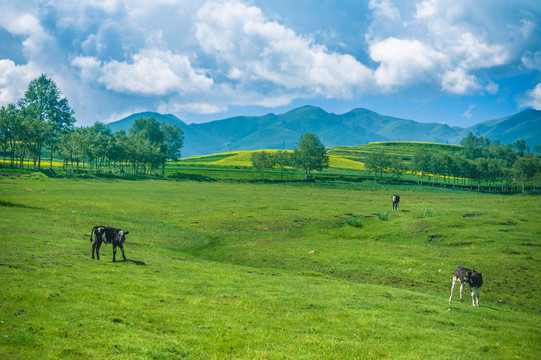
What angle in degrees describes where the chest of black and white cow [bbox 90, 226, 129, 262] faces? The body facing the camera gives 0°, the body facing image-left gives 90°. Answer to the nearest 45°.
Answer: approximately 315°
